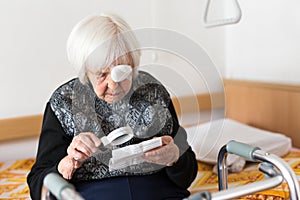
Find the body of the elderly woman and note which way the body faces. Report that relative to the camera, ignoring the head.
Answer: toward the camera

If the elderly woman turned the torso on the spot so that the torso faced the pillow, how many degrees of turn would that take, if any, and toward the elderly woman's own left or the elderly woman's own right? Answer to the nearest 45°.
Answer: approximately 135° to the elderly woman's own left

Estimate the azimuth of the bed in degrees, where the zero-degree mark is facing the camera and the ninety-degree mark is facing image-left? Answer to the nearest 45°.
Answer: approximately 45°
